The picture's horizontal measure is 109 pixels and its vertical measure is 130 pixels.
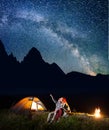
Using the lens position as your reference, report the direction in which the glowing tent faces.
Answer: facing the viewer and to the right of the viewer
